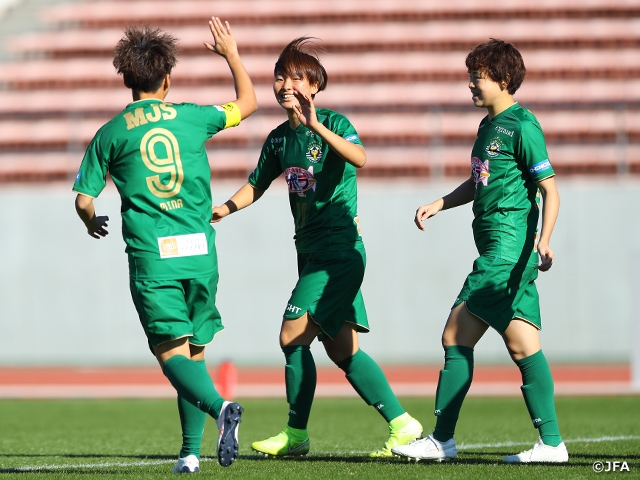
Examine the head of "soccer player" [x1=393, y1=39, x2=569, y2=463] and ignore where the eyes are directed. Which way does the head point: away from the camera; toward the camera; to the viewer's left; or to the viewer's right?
to the viewer's left

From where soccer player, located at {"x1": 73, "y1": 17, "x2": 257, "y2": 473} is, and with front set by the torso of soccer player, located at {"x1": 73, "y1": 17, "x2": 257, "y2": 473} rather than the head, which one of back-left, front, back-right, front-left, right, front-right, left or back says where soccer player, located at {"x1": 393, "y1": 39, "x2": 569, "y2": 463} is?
right

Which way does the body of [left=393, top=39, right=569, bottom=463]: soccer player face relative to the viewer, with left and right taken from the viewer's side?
facing to the left of the viewer

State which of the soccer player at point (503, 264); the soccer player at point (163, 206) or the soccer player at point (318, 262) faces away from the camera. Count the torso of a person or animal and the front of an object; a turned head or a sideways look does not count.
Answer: the soccer player at point (163, 206)

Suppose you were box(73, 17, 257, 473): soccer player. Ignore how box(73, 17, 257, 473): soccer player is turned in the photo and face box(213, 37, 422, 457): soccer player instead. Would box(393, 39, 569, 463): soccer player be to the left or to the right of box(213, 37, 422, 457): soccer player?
right

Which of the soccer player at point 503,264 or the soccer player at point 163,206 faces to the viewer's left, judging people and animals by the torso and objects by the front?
the soccer player at point 503,264

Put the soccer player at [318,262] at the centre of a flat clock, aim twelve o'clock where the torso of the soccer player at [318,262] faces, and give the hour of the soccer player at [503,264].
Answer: the soccer player at [503,264] is roughly at 8 o'clock from the soccer player at [318,262].

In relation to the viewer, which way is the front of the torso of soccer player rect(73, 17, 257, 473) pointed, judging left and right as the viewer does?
facing away from the viewer

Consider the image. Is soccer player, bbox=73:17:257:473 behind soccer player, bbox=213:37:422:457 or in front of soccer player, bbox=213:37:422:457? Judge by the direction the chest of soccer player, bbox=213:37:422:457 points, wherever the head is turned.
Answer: in front

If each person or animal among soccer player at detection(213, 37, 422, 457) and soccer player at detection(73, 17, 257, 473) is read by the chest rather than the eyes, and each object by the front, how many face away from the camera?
1

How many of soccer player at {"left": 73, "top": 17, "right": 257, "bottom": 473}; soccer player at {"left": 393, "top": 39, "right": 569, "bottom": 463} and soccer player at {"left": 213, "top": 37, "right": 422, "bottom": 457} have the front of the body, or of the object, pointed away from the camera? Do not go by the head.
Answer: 1

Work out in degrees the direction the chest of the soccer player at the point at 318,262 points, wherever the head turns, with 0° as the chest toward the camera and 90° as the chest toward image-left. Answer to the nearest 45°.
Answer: approximately 45°

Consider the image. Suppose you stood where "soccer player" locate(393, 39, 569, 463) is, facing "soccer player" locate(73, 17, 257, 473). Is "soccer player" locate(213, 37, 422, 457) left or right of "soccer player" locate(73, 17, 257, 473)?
right
